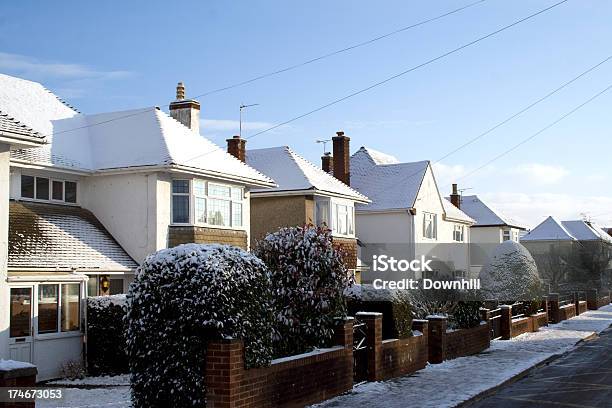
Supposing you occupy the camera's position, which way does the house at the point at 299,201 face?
facing the viewer and to the right of the viewer

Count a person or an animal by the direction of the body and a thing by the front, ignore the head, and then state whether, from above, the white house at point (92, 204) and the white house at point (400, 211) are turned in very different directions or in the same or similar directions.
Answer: same or similar directions

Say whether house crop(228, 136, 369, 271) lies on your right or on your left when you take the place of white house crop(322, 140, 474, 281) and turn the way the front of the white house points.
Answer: on your right

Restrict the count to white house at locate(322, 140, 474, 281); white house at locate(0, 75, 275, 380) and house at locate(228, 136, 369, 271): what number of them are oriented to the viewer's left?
0

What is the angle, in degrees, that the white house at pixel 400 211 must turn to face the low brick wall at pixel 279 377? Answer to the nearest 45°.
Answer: approximately 45° to its right

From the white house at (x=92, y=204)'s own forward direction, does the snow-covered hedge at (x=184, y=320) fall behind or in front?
in front

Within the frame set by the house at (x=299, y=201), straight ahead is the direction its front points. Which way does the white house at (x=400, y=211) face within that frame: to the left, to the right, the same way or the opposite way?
the same way

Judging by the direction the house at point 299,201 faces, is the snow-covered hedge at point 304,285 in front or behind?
in front

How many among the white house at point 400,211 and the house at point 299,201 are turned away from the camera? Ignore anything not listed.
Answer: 0

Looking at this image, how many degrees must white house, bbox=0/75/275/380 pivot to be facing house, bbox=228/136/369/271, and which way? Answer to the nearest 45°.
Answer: approximately 90° to its left

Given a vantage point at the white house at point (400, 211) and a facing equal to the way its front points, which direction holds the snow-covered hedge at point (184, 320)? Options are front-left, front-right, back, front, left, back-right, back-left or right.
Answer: front-right

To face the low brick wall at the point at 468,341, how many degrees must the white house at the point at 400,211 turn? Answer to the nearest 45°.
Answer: approximately 45° to its right

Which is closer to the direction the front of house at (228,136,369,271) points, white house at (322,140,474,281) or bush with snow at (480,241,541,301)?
the bush with snow

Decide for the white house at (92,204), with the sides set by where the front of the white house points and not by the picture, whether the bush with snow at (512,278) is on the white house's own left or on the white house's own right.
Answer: on the white house's own left

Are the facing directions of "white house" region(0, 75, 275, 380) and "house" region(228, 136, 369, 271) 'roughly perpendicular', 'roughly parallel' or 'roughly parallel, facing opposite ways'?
roughly parallel

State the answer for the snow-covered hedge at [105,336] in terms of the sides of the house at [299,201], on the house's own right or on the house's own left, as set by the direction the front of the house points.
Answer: on the house's own right

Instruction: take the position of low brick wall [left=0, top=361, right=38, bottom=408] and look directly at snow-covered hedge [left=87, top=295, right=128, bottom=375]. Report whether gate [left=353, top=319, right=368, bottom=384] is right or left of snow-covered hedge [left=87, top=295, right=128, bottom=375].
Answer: right

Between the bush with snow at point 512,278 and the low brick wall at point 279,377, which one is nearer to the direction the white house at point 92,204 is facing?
the low brick wall
